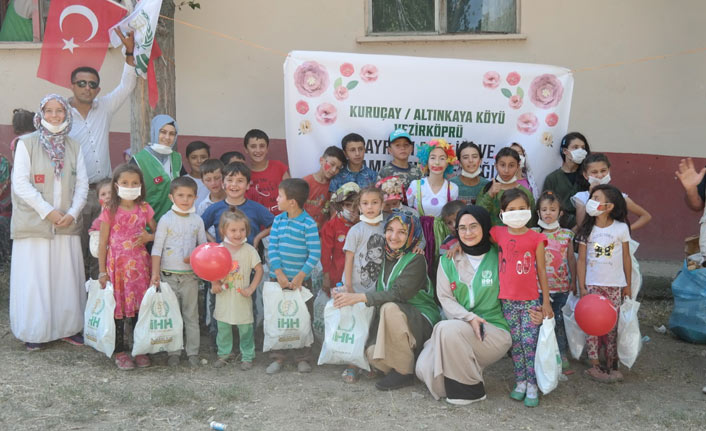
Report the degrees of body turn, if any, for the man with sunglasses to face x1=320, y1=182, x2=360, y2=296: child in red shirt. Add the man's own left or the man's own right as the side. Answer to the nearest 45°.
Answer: approximately 45° to the man's own left

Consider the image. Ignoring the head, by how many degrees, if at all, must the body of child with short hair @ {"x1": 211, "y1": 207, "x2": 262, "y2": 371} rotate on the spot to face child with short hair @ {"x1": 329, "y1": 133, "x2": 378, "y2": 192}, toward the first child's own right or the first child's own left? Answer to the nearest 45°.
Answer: approximately 135° to the first child's own left

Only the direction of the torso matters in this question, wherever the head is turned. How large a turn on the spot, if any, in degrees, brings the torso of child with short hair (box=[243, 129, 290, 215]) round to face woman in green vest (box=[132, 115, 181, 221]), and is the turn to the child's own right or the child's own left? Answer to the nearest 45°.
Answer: approximately 90° to the child's own right

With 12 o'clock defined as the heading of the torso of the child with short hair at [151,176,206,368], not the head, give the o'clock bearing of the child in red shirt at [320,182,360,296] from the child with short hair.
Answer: The child in red shirt is roughly at 9 o'clock from the child with short hair.
